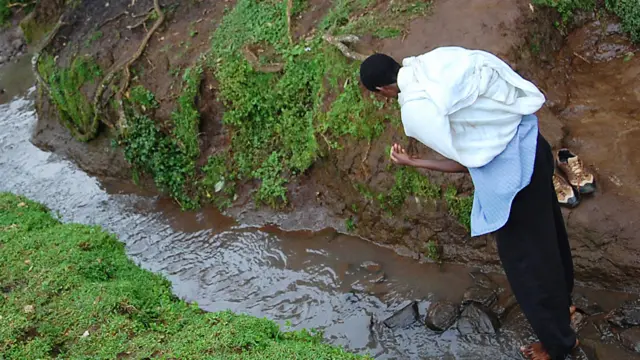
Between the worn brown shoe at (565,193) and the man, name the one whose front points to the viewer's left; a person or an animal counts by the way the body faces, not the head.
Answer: the man

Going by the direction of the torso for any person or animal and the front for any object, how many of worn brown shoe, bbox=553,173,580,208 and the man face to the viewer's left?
1

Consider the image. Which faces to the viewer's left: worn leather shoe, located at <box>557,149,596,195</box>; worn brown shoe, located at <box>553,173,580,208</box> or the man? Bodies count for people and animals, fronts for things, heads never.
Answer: the man

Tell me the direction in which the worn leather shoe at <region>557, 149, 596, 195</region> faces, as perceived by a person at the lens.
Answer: facing the viewer and to the right of the viewer

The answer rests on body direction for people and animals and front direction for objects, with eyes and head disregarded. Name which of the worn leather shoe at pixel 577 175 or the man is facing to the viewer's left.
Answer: the man

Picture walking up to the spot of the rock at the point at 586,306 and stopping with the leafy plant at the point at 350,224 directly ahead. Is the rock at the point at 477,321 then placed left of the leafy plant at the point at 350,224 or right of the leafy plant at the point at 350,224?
left

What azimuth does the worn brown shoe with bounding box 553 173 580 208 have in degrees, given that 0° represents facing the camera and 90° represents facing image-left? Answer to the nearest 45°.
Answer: approximately 315°

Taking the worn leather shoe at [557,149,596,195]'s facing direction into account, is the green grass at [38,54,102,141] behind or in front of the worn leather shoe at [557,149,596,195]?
behind

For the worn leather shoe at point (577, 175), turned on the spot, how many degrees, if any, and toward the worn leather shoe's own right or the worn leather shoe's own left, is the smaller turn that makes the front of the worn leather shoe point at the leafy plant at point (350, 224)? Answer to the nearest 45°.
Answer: approximately 135° to the worn leather shoe's own right

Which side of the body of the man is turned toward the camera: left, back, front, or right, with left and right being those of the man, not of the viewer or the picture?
left
